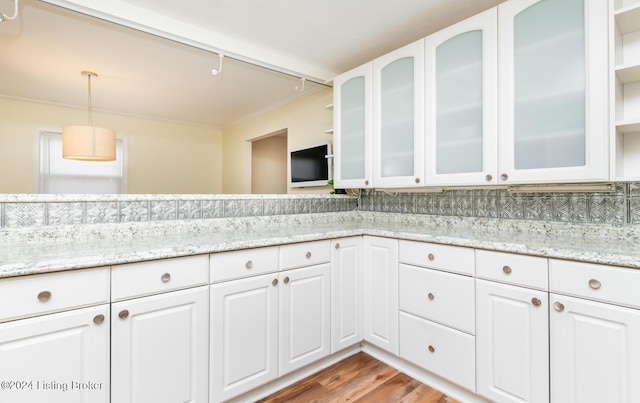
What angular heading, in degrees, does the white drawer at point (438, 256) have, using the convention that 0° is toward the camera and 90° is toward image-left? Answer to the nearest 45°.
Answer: approximately 45°

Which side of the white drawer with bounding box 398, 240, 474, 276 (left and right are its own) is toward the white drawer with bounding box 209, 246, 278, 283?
front

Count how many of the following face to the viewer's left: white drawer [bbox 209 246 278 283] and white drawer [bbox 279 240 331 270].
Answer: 0

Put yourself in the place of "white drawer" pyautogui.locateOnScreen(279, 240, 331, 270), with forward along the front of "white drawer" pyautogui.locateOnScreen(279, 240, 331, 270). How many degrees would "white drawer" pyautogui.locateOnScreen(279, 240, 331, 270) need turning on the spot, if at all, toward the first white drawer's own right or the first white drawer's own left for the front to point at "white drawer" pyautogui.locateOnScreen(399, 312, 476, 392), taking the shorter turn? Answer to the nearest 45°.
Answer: approximately 45° to the first white drawer's own left

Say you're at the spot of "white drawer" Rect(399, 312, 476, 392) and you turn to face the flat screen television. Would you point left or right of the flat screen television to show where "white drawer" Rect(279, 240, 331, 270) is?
left

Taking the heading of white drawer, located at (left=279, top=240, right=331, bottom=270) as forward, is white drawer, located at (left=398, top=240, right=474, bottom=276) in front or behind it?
in front

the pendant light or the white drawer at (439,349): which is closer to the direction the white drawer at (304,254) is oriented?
the white drawer

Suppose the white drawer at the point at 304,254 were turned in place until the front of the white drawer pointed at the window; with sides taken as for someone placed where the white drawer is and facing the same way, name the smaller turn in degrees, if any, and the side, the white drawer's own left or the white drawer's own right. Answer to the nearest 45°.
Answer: approximately 180°

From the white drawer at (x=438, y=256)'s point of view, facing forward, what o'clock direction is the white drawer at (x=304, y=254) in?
the white drawer at (x=304, y=254) is roughly at 1 o'clock from the white drawer at (x=438, y=256).

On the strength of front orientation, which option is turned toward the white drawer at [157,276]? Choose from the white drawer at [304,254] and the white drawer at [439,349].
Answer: the white drawer at [439,349]
